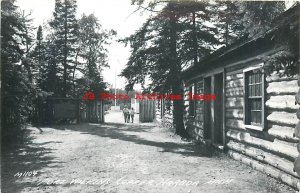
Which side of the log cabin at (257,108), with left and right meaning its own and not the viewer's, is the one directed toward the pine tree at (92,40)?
right

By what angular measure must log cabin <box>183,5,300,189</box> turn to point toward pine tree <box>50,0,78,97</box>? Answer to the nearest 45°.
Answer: approximately 90° to its right

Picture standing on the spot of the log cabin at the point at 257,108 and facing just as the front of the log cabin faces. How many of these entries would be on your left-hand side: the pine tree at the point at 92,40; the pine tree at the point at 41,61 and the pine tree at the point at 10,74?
0

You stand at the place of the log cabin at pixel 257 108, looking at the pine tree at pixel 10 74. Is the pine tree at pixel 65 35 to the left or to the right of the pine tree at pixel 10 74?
right

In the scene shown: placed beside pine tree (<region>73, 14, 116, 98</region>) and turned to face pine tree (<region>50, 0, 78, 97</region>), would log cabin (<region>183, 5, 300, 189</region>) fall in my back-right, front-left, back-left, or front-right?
front-left

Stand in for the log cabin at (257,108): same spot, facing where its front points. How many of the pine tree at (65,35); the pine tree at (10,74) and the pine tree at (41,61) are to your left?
0

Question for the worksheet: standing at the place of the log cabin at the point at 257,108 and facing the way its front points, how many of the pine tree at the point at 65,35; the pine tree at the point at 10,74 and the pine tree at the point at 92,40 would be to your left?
0

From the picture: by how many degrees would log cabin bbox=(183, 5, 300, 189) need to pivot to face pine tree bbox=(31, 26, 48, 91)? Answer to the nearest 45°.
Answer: approximately 90° to its right

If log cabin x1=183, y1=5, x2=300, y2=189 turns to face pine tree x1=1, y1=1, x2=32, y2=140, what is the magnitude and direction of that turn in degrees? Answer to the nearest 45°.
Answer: approximately 45° to its right

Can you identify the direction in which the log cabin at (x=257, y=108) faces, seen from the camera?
facing the viewer and to the left of the viewer
